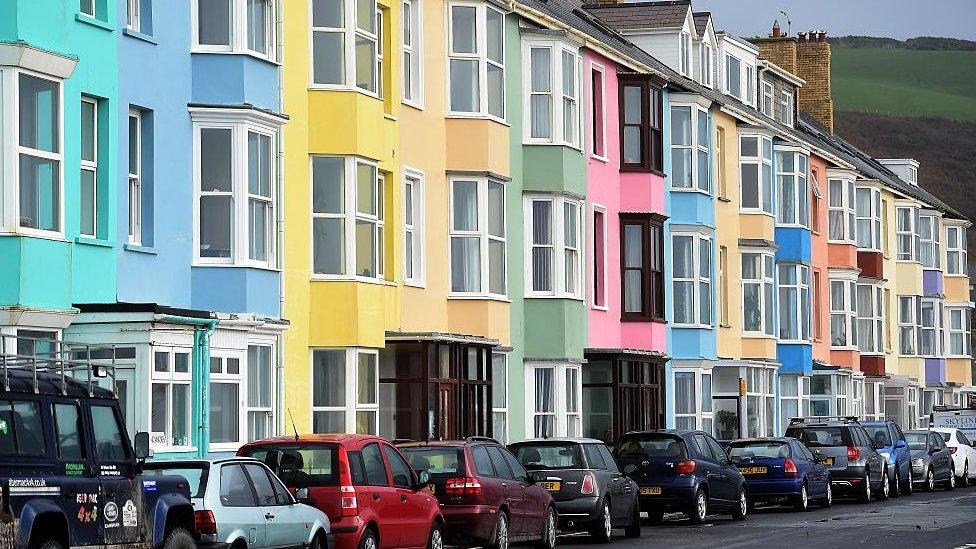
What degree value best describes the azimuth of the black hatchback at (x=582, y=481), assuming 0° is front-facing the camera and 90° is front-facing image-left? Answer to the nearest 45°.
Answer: approximately 225°

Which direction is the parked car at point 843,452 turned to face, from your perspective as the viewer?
facing away from the viewer and to the right of the viewer

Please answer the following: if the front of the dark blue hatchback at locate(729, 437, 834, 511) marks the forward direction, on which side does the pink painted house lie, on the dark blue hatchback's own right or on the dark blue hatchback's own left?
on the dark blue hatchback's own left

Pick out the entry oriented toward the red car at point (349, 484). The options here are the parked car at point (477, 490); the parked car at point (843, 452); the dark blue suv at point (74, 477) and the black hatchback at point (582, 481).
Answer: the dark blue suv

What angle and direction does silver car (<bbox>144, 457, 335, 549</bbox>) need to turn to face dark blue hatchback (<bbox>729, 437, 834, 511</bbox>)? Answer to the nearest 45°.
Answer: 0° — it already faces it

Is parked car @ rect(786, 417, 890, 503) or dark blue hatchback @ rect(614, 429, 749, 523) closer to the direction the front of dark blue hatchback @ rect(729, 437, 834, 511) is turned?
the parked car

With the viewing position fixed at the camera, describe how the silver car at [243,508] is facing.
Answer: facing away from the viewer and to the right of the viewer

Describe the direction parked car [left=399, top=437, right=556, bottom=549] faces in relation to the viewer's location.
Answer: facing away from the viewer and to the right of the viewer

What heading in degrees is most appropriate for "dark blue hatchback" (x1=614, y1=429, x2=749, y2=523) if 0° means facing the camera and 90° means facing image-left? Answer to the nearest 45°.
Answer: approximately 225°

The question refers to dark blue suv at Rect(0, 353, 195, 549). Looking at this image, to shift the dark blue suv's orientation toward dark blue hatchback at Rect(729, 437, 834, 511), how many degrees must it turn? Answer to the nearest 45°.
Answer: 0° — it already faces it
